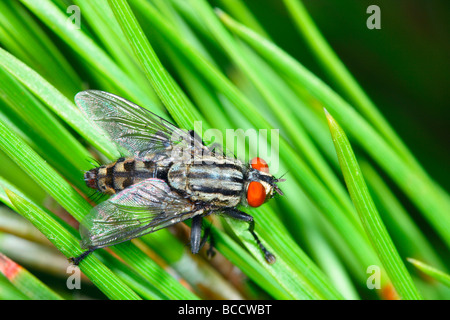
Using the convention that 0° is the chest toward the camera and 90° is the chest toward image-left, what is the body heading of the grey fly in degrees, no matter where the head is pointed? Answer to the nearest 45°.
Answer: approximately 270°
